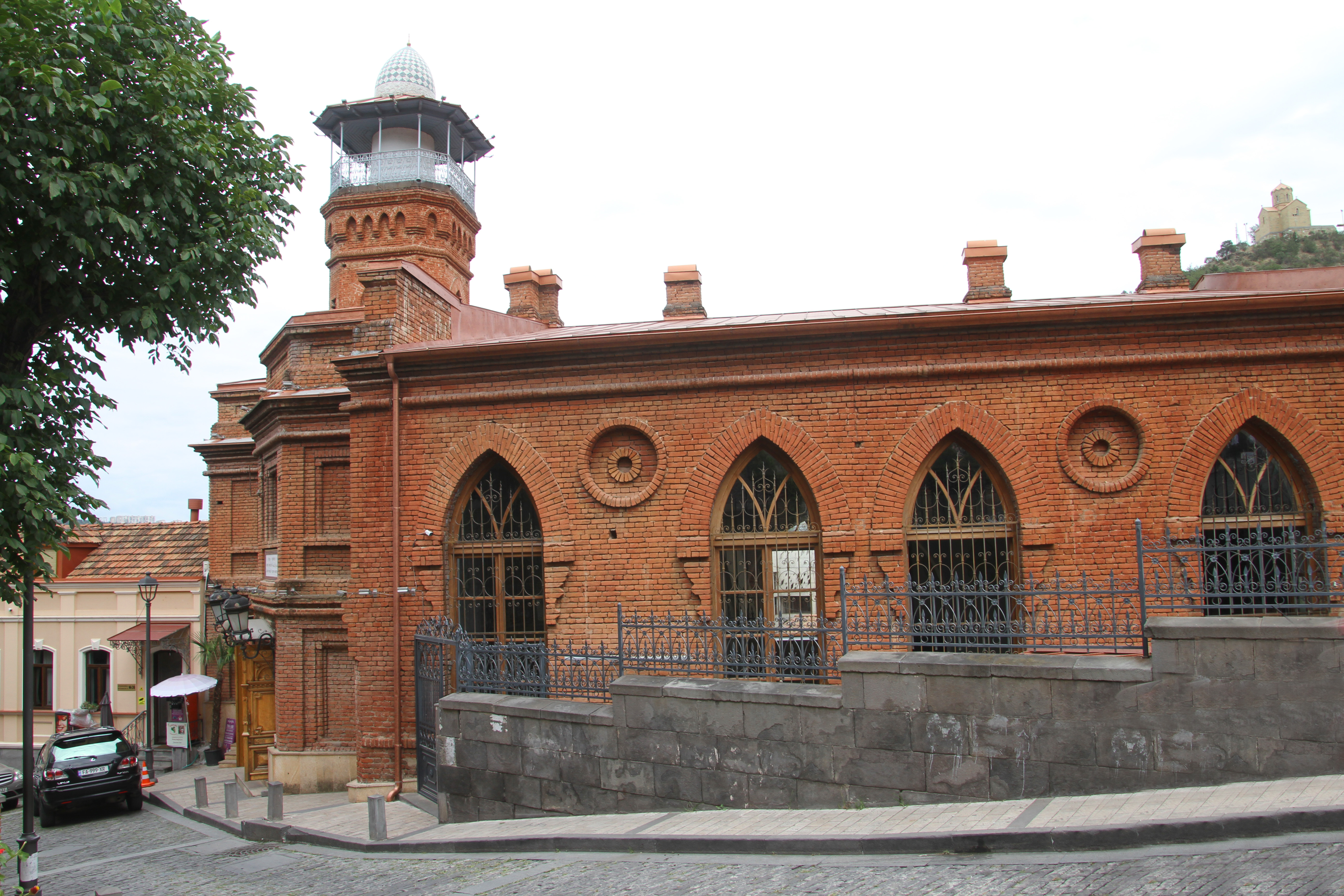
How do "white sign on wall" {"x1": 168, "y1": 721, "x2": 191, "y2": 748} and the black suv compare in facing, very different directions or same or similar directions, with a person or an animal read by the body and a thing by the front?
very different directions

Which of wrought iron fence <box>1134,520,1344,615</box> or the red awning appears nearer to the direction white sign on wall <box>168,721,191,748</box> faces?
the wrought iron fence

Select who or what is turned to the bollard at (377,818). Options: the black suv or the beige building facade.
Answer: the beige building facade

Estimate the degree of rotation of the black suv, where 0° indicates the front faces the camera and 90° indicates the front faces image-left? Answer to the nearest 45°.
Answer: approximately 180°

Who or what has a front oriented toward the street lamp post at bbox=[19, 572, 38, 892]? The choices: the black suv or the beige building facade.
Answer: the beige building facade

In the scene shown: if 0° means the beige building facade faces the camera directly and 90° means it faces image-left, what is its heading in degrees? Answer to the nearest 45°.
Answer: approximately 0°

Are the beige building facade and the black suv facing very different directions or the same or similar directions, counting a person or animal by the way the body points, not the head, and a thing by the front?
very different directions

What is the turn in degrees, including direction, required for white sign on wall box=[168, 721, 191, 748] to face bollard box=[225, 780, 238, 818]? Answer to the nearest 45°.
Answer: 0° — it already faces it

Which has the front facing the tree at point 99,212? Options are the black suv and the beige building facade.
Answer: the beige building facade

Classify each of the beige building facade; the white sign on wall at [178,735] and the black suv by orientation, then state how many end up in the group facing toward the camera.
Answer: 2

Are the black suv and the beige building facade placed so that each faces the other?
yes

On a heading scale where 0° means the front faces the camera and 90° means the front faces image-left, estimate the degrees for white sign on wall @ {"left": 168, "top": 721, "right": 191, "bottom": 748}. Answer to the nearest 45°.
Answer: approximately 0°
